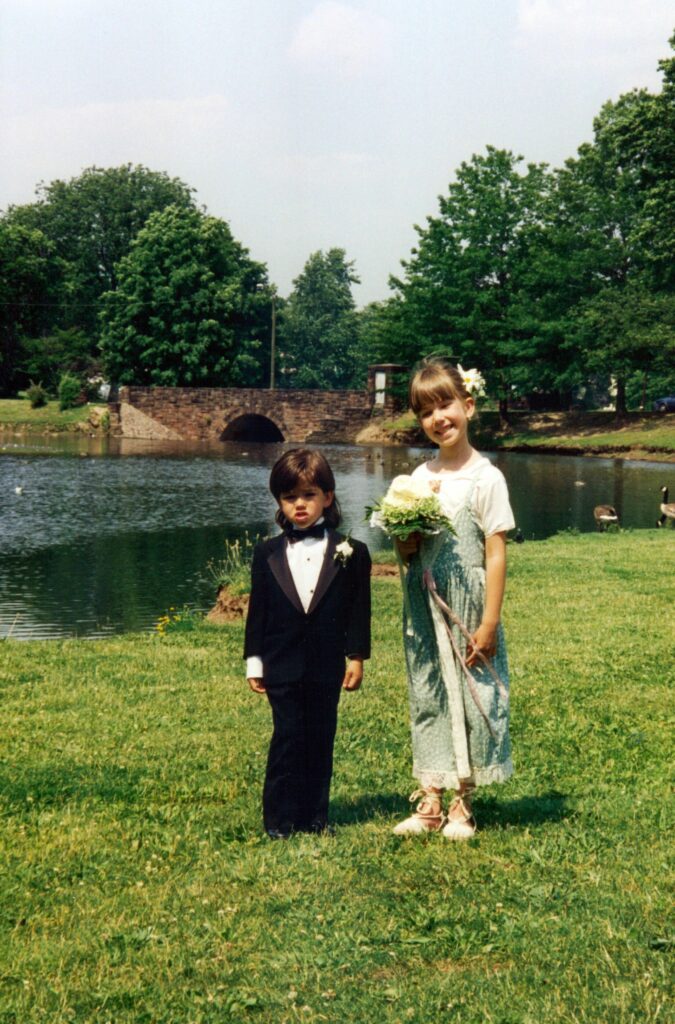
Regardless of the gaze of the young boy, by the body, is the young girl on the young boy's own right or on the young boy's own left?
on the young boy's own left

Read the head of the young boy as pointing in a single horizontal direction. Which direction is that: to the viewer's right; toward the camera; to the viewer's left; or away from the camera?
toward the camera

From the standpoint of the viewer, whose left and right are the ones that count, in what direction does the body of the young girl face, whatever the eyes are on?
facing the viewer and to the left of the viewer

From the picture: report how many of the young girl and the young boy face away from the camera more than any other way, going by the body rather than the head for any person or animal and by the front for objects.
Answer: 0

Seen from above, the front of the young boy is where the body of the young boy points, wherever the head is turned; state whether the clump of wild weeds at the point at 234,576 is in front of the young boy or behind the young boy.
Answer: behind

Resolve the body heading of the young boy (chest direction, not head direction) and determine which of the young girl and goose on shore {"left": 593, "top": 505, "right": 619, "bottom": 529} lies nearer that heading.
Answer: the young girl

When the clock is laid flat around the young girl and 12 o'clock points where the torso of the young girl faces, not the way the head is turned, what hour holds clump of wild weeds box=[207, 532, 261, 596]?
The clump of wild weeds is roughly at 4 o'clock from the young girl.

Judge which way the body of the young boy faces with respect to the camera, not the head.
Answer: toward the camera

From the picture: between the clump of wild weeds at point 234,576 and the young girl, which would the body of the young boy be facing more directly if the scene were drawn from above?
the young girl

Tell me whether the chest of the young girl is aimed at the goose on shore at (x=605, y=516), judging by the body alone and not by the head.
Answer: no
